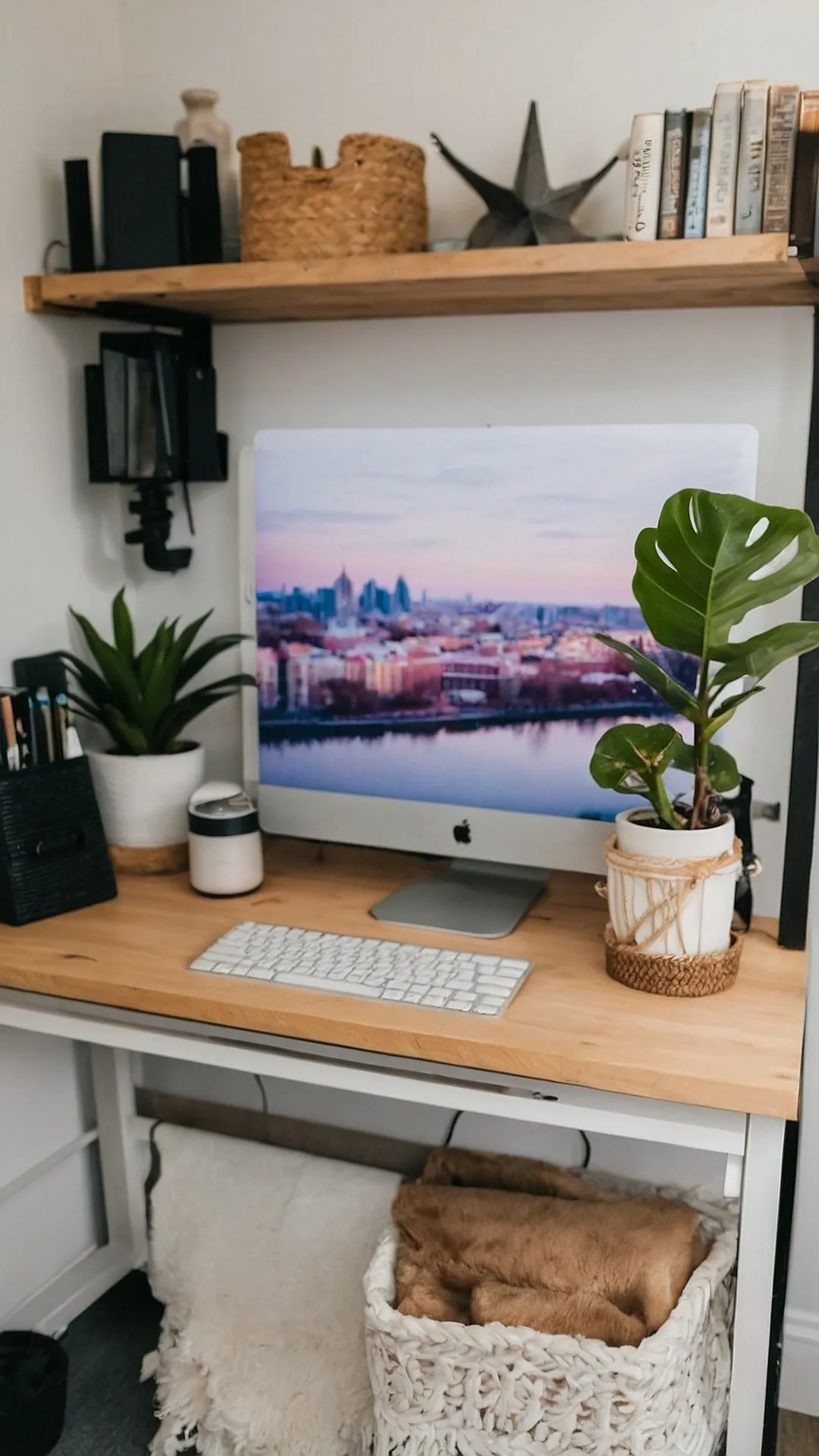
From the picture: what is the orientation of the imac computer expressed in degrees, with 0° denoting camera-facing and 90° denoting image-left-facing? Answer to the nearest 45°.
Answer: approximately 45°

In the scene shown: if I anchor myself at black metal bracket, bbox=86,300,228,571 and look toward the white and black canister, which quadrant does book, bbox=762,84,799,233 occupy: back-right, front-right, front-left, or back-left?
front-left
